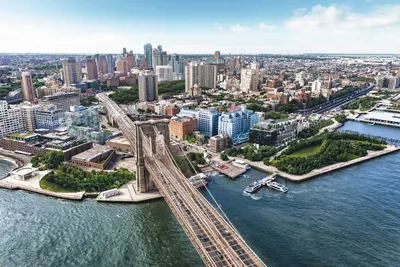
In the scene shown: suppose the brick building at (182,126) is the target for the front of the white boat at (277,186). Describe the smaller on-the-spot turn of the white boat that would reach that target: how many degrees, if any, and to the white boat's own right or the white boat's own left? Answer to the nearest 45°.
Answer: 0° — it already faces it

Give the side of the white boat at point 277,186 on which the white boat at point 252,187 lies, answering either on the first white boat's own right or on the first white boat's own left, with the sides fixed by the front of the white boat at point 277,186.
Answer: on the first white boat's own left

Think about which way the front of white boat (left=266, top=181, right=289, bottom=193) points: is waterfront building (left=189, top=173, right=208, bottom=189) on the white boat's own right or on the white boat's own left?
on the white boat's own left

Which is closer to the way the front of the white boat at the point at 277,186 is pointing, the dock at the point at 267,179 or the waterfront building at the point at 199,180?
the dock

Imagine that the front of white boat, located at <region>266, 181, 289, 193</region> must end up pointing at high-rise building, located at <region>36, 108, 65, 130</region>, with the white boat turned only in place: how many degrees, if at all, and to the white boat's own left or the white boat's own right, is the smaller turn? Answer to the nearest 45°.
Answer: approximately 45° to the white boat's own left

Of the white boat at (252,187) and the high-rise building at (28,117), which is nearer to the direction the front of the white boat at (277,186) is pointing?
the high-rise building

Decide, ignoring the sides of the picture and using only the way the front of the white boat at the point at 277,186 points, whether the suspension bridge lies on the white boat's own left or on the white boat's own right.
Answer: on the white boat's own left
